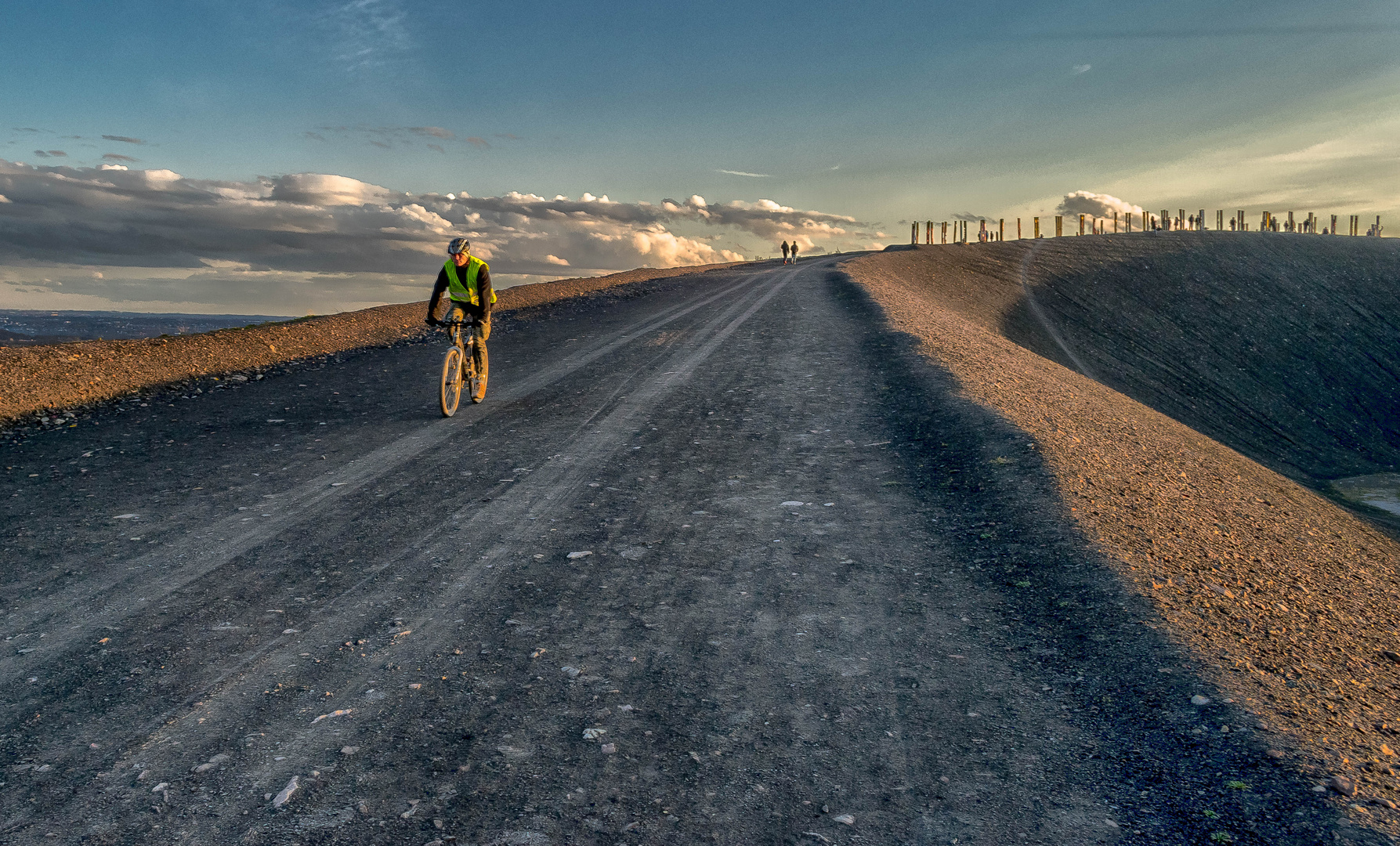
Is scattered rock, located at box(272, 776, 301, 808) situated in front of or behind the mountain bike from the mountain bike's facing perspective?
in front

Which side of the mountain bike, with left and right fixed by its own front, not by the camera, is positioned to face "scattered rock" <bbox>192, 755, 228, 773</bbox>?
front

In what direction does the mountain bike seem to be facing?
toward the camera
